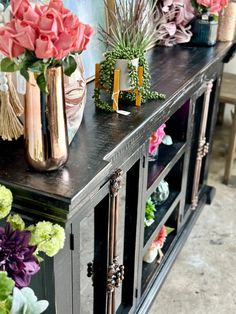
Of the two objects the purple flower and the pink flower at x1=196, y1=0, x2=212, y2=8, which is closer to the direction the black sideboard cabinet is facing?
the purple flower

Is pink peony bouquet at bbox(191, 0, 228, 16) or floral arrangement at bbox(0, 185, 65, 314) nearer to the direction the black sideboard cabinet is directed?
the floral arrangement
